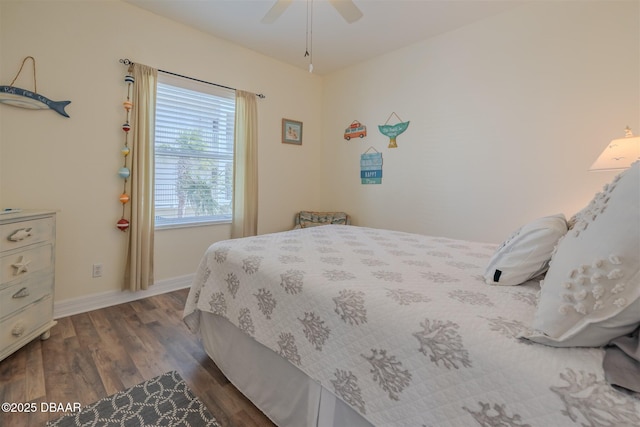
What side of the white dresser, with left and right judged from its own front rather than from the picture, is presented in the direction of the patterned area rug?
front

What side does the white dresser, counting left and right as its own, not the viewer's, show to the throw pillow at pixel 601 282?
front

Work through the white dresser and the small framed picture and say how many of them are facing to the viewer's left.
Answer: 0

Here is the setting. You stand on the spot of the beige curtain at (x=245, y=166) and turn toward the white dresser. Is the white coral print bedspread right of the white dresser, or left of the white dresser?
left

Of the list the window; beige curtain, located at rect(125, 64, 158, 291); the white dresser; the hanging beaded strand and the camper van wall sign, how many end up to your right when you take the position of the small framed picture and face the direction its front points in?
4

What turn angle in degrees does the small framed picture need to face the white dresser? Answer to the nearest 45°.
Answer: approximately 90° to its right

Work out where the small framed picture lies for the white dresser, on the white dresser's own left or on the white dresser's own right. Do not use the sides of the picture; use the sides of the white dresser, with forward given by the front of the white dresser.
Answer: on the white dresser's own left

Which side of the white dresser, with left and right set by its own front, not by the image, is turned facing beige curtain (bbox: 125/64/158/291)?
left

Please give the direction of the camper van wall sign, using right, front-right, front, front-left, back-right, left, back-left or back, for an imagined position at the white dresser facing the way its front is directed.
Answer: front-left

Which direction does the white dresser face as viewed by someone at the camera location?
facing the viewer and to the right of the viewer

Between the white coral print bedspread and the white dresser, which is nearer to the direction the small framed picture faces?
the white coral print bedspread

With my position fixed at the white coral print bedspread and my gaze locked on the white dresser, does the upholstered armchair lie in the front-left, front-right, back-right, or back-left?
front-right

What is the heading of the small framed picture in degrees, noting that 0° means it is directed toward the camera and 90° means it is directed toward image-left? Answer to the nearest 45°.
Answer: approximately 315°

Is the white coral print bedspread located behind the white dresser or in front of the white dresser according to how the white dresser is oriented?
in front

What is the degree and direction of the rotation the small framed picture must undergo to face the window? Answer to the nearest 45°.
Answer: approximately 90° to its right

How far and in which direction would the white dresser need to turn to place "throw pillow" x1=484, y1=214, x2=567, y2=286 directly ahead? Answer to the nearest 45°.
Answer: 0° — it already faces it
